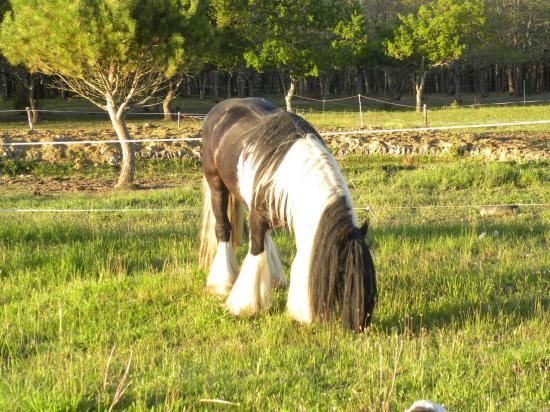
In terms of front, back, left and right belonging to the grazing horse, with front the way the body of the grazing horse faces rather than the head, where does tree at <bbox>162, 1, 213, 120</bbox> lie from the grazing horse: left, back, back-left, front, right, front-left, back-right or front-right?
back-left

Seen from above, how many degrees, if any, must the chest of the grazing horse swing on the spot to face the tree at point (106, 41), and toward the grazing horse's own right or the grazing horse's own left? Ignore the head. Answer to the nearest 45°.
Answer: approximately 135° to the grazing horse's own left
